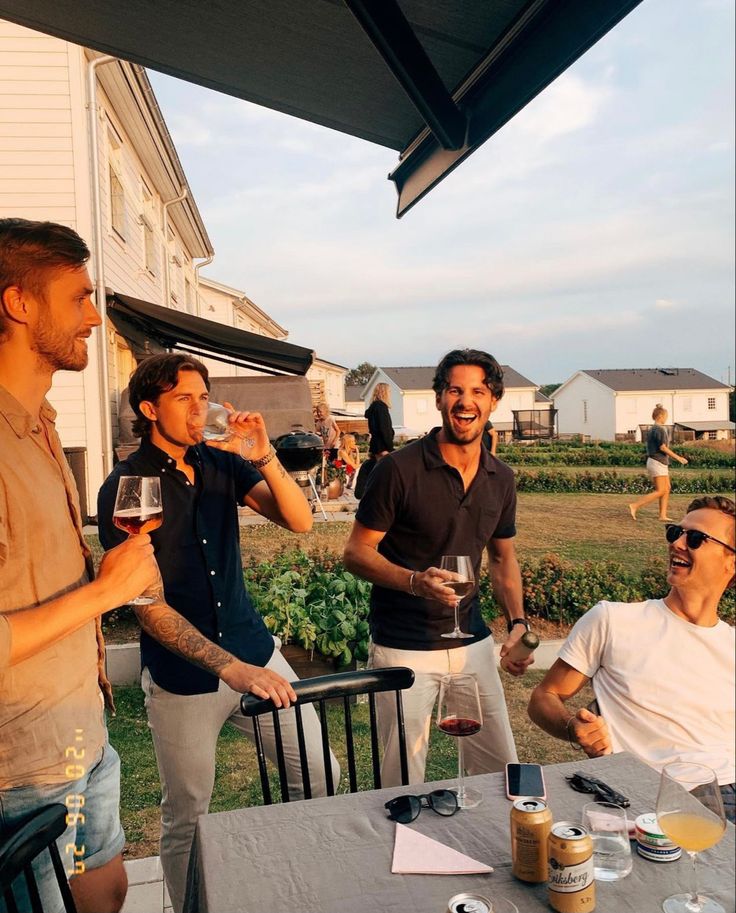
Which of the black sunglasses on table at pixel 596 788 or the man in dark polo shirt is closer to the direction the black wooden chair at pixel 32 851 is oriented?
the black sunglasses on table

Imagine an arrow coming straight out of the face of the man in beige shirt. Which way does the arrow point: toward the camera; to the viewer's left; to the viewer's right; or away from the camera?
to the viewer's right

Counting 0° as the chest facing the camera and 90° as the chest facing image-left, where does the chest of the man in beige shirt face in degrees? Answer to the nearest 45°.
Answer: approximately 270°

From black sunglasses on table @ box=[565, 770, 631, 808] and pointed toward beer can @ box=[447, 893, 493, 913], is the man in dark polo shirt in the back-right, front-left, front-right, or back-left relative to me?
back-right

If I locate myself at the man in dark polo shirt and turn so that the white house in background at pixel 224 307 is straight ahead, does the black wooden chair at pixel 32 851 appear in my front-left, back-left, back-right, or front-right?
back-left
